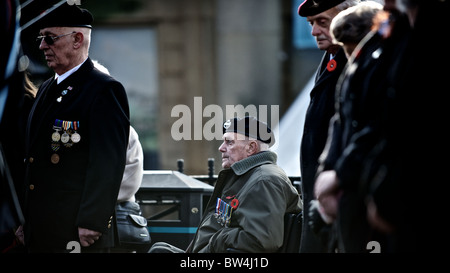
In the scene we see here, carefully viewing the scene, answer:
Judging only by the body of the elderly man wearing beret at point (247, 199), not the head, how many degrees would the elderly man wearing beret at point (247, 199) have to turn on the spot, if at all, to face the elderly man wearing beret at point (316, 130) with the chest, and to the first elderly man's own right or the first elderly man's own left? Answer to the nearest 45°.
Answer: approximately 135° to the first elderly man's own left

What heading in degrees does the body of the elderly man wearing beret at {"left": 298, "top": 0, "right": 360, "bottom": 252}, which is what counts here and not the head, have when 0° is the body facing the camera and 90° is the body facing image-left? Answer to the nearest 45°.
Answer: approximately 45°

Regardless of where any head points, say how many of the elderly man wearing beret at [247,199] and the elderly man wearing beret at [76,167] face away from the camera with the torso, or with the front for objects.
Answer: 0

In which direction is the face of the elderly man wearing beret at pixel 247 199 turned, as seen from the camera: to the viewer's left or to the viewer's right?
to the viewer's left

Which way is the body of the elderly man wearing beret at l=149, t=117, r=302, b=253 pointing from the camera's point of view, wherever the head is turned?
to the viewer's left

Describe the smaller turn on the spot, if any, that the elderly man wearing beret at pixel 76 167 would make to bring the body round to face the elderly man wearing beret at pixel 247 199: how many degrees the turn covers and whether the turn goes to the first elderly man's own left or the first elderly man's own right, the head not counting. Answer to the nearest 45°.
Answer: approximately 135° to the first elderly man's own left
